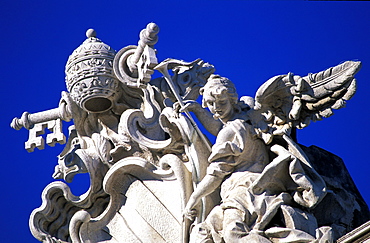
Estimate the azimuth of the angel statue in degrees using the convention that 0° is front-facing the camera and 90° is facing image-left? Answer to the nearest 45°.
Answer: approximately 45°
